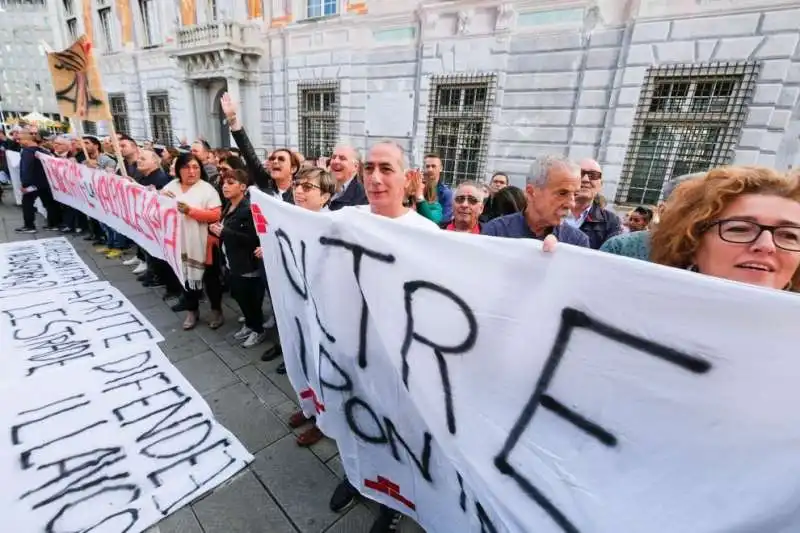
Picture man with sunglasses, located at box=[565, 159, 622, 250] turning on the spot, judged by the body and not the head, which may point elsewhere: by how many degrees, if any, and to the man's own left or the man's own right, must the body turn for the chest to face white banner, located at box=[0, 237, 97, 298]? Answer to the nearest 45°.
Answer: approximately 45° to the man's own right

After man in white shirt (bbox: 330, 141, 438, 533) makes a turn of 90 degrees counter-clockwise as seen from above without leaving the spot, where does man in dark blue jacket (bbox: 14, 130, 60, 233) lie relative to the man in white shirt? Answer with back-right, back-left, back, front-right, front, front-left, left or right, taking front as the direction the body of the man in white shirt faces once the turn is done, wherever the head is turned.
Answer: back

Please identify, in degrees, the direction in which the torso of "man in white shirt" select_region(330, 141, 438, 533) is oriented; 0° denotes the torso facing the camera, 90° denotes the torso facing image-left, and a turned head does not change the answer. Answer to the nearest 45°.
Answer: approximately 45°

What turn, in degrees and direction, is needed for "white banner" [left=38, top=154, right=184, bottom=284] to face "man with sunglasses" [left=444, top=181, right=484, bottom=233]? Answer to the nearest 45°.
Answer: approximately 90° to its left

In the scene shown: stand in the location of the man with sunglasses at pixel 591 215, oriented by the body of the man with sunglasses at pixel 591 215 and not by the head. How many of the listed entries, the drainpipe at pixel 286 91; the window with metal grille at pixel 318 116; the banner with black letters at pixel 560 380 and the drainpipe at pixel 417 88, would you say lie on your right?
3

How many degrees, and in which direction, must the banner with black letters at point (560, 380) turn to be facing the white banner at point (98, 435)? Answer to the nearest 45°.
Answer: approximately 45° to its right

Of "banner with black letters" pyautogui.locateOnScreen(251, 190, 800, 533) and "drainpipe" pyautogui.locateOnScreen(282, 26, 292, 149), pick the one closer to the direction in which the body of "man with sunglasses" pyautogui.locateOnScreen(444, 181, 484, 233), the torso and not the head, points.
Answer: the banner with black letters

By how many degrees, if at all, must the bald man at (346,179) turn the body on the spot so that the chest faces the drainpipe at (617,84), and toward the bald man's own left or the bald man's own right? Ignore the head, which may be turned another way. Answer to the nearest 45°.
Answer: approximately 180°

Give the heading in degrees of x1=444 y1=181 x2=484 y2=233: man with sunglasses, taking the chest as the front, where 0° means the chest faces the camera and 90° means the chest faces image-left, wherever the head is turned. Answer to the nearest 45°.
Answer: approximately 45°

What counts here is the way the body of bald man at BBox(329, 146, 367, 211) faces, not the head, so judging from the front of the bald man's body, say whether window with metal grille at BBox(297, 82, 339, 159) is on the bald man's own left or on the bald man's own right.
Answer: on the bald man's own right

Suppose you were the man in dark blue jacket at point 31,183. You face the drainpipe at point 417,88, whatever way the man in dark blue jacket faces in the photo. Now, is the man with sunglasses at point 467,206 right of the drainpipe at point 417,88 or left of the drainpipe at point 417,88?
right
